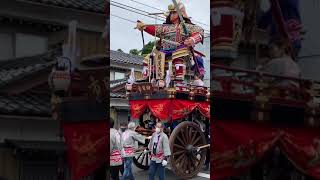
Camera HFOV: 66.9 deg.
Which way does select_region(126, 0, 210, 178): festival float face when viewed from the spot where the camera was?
facing the viewer and to the left of the viewer

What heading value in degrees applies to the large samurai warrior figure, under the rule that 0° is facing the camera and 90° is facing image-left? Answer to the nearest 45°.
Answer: approximately 45°
